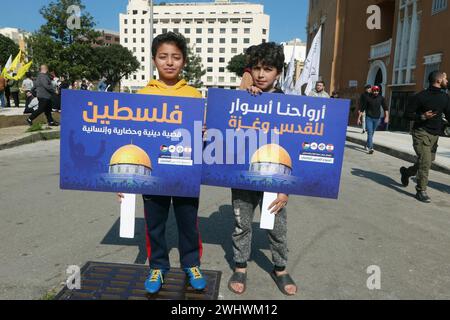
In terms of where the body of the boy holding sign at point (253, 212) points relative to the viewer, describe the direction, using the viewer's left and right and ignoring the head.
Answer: facing the viewer

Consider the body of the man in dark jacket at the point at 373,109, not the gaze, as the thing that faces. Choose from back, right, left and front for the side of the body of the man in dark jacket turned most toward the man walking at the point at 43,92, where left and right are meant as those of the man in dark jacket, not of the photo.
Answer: right

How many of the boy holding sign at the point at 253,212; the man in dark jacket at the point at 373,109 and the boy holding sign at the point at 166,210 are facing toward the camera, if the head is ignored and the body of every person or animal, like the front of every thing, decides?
3

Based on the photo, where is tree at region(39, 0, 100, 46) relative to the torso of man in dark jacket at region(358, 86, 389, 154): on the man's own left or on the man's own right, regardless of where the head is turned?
on the man's own right

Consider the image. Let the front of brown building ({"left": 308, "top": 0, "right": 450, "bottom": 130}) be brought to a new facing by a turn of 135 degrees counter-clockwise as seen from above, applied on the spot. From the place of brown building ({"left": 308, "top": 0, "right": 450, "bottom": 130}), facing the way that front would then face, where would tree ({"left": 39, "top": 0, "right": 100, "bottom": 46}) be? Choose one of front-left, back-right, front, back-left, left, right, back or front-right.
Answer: back

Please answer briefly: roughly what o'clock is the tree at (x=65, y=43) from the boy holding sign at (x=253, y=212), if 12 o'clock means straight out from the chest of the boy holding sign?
The tree is roughly at 5 o'clock from the boy holding sign.

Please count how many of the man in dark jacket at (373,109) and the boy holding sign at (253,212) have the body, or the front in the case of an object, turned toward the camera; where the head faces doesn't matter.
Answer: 2

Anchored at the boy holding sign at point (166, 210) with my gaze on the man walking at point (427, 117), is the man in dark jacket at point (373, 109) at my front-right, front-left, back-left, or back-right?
front-left

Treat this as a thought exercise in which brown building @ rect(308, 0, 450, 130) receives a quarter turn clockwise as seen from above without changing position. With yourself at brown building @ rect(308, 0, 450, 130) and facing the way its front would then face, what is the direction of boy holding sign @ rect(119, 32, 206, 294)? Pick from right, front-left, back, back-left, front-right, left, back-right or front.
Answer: back-left

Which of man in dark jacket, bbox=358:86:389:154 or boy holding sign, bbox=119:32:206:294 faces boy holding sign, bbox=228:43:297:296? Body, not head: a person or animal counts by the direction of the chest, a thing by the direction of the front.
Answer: the man in dark jacket

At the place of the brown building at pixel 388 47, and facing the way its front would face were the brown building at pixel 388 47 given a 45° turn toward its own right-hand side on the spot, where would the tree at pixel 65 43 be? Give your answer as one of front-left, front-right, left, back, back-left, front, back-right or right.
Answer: front

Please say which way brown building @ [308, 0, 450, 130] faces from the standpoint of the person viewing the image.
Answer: facing the viewer and to the left of the viewer

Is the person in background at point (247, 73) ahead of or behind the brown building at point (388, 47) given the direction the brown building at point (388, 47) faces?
ahead

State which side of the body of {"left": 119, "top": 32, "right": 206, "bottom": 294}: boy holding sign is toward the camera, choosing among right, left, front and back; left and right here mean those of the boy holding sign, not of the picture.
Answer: front
